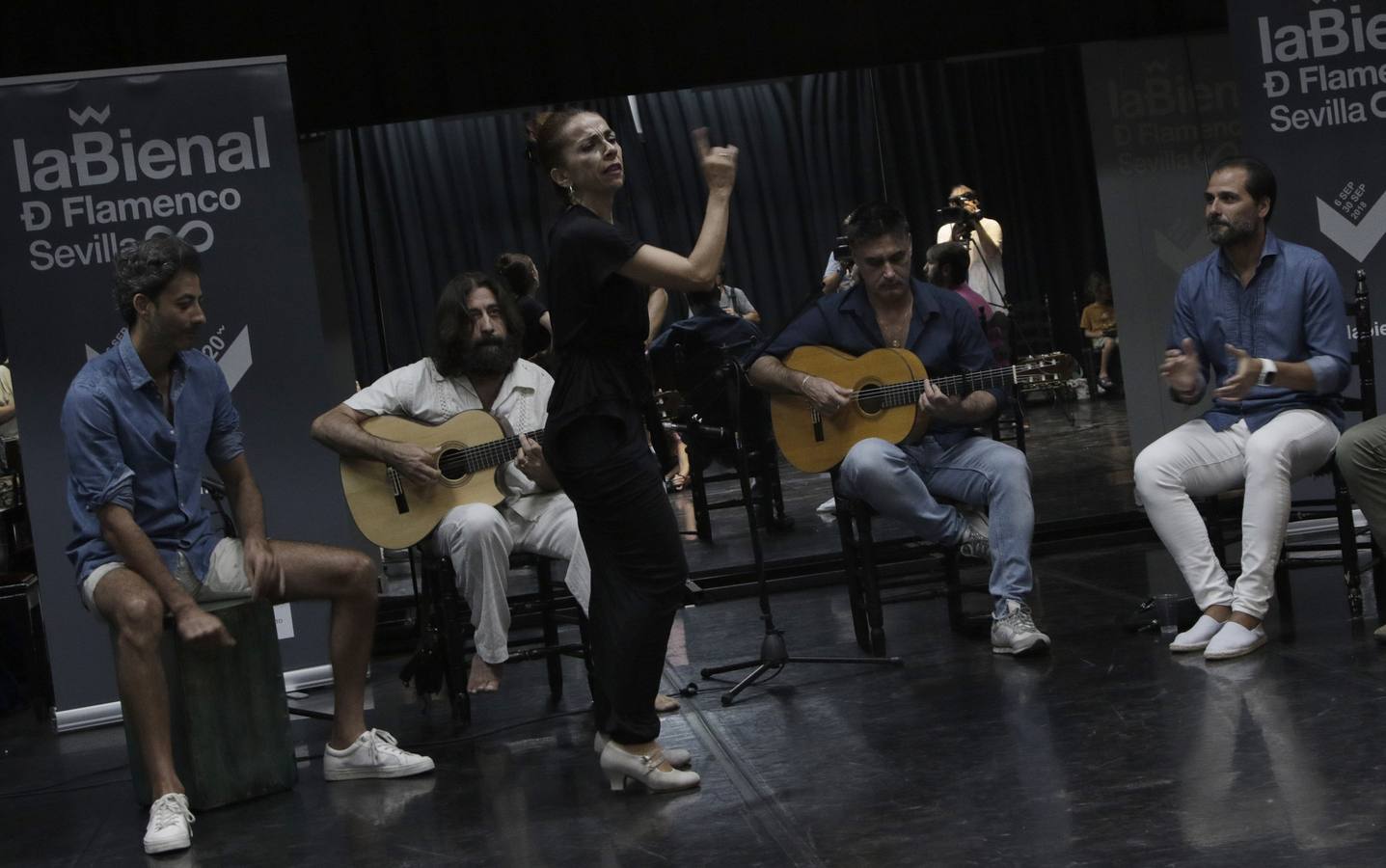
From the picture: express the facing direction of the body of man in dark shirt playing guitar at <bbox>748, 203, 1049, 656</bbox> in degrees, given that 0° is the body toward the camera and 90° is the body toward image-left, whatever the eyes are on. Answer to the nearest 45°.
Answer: approximately 0°

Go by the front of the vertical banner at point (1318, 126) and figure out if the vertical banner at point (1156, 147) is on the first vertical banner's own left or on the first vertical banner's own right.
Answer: on the first vertical banner's own right

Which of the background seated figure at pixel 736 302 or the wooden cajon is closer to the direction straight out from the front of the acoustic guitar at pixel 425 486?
the wooden cajon

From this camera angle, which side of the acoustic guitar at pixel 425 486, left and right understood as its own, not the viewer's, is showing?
front

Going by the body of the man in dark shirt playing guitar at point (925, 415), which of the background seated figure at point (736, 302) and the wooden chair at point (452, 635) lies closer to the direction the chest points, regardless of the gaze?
the wooden chair

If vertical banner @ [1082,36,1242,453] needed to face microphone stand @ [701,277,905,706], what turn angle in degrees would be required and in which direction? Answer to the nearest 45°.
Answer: approximately 45° to its right

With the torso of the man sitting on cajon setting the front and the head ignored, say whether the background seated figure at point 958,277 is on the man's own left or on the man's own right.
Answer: on the man's own left

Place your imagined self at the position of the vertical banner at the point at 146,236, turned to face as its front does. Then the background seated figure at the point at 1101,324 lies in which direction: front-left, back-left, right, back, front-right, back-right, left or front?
left

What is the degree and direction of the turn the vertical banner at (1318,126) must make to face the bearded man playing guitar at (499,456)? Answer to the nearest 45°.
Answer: approximately 45° to its right

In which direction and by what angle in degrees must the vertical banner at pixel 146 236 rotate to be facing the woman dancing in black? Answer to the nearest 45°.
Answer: approximately 45° to its left

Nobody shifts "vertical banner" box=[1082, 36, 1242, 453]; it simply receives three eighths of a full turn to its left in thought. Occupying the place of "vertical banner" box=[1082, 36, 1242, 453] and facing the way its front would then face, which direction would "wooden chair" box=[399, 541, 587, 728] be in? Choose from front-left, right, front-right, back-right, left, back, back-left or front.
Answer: back

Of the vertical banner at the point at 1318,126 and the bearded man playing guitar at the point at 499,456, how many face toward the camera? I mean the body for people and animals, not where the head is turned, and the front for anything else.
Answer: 2

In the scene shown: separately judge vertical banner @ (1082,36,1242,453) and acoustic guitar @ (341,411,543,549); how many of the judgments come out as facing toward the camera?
2
